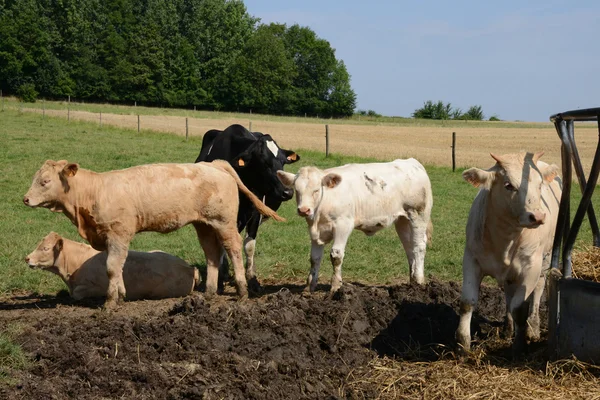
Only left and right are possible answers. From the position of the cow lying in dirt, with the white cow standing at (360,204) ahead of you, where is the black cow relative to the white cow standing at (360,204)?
left

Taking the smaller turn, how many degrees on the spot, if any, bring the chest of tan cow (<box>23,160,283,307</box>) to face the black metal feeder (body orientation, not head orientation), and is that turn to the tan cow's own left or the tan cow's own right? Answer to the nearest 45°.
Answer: approximately 135° to the tan cow's own left

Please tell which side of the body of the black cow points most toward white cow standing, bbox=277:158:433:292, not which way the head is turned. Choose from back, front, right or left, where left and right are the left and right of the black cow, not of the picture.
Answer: front

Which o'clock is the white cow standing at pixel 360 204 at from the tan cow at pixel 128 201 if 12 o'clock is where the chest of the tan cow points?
The white cow standing is roughly at 6 o'clock from the tan cow.

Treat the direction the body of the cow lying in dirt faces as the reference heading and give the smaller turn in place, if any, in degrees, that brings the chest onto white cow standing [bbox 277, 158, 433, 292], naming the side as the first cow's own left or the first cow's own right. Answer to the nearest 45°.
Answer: approximately 180°

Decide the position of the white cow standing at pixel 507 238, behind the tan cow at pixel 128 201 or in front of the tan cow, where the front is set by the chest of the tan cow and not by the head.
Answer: behind

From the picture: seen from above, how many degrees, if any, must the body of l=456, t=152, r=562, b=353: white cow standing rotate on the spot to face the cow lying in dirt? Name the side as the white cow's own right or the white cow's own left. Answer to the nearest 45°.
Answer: approximately 90° to the white cow's own right

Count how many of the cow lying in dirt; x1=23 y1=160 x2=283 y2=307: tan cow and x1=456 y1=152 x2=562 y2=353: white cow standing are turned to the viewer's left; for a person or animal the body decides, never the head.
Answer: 2

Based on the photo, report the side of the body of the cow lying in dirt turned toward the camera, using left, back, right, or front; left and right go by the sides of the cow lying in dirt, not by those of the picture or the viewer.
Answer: left

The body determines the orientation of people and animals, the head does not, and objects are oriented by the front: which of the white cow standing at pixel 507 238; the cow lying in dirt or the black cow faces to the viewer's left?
the cow lying in dirt

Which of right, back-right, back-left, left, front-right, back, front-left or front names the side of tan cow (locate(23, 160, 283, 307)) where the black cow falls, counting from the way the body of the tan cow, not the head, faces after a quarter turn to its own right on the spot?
front-right

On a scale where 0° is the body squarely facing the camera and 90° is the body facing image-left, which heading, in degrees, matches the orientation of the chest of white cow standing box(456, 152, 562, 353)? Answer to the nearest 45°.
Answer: approximately 0°

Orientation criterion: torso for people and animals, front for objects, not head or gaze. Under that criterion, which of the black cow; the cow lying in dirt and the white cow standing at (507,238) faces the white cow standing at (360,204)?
the black cow

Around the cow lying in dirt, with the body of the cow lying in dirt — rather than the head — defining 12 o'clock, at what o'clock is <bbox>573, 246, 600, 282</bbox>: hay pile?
The hay pile is roughly at 7 o'clock from the cow lying in dirt.

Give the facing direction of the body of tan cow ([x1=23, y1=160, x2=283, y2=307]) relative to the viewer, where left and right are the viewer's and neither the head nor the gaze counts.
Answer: facing to the left of the viewer
